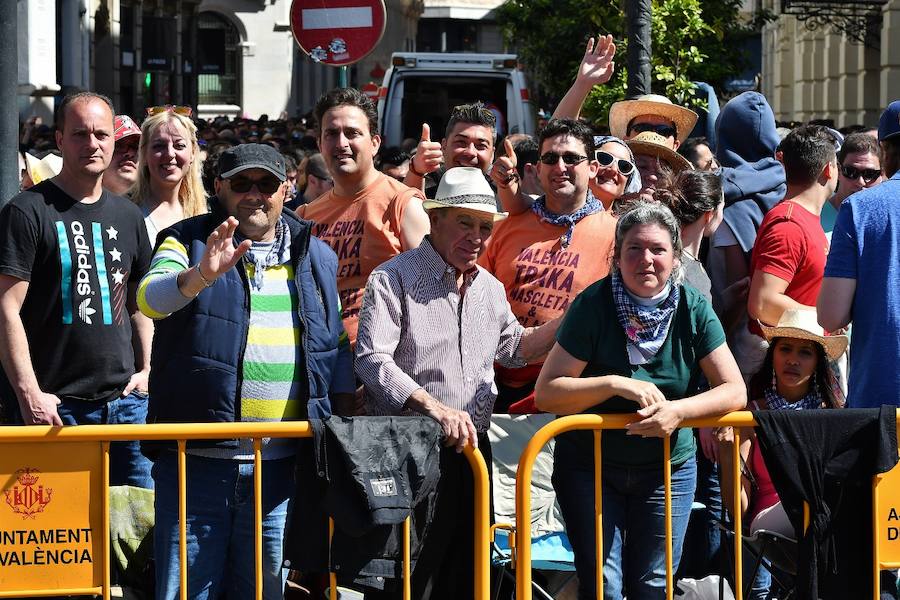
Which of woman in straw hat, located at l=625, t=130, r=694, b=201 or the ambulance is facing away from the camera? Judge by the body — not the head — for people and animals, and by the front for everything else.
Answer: the ambulance

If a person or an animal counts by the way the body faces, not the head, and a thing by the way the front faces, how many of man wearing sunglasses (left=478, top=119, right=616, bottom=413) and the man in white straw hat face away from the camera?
0

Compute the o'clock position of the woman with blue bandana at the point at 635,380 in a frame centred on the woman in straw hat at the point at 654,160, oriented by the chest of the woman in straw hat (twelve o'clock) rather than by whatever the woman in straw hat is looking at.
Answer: The woman with blue bandana is roughly at 12 o'clock from the woman in straw hat.

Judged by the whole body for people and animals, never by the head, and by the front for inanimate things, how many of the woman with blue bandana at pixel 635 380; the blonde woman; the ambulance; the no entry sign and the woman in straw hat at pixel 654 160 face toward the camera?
4

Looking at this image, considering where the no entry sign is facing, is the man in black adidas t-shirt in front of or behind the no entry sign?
in front

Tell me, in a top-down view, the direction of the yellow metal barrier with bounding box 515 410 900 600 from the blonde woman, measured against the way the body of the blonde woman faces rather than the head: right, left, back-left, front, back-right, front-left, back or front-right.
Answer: front-left

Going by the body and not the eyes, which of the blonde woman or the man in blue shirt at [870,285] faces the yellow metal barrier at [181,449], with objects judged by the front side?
the blonde woman
